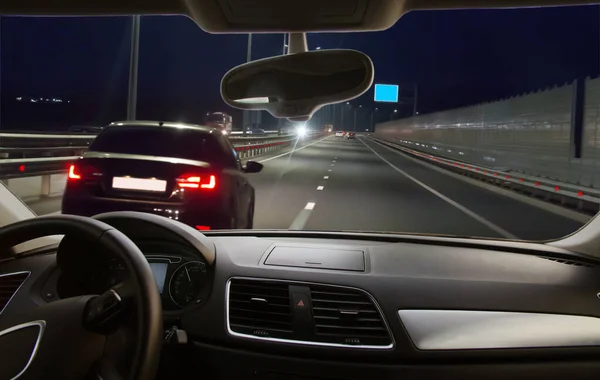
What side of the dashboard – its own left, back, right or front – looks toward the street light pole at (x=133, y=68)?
back

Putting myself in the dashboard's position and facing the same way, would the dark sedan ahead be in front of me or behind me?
behind

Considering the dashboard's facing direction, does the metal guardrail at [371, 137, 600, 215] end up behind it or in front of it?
behind

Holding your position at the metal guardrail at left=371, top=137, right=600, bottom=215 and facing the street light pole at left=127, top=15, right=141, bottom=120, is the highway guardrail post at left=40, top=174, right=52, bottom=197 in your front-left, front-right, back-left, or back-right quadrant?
front-left

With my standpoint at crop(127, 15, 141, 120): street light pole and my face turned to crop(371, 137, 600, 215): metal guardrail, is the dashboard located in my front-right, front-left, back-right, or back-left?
front-right

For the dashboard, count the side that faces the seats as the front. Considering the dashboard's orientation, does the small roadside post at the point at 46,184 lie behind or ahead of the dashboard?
behind

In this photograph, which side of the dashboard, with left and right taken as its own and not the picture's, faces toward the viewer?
front

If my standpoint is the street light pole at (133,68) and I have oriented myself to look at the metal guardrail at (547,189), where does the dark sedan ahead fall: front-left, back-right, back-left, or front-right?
front-right
